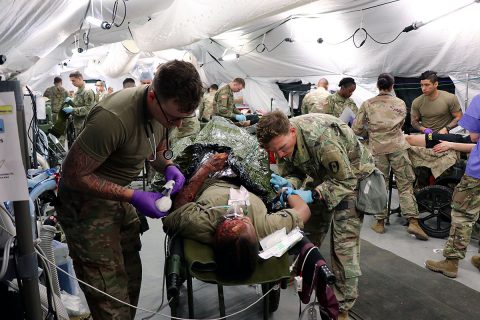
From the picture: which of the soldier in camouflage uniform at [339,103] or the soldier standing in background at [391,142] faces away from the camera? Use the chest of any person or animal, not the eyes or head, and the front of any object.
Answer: the soldier standing in background

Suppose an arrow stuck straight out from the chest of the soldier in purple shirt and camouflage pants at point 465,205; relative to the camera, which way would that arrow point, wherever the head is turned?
to the viewer's left

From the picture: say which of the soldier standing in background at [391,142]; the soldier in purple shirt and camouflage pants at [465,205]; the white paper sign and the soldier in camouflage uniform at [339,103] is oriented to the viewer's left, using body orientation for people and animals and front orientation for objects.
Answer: the soldier in purple shirt and camouflage pants at [465,205]

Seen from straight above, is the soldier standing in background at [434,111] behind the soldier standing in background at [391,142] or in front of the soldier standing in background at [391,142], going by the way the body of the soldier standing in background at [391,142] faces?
in front

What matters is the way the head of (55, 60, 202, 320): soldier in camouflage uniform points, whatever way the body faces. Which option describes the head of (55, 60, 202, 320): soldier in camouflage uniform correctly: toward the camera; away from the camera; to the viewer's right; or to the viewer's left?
to the viewer's right
